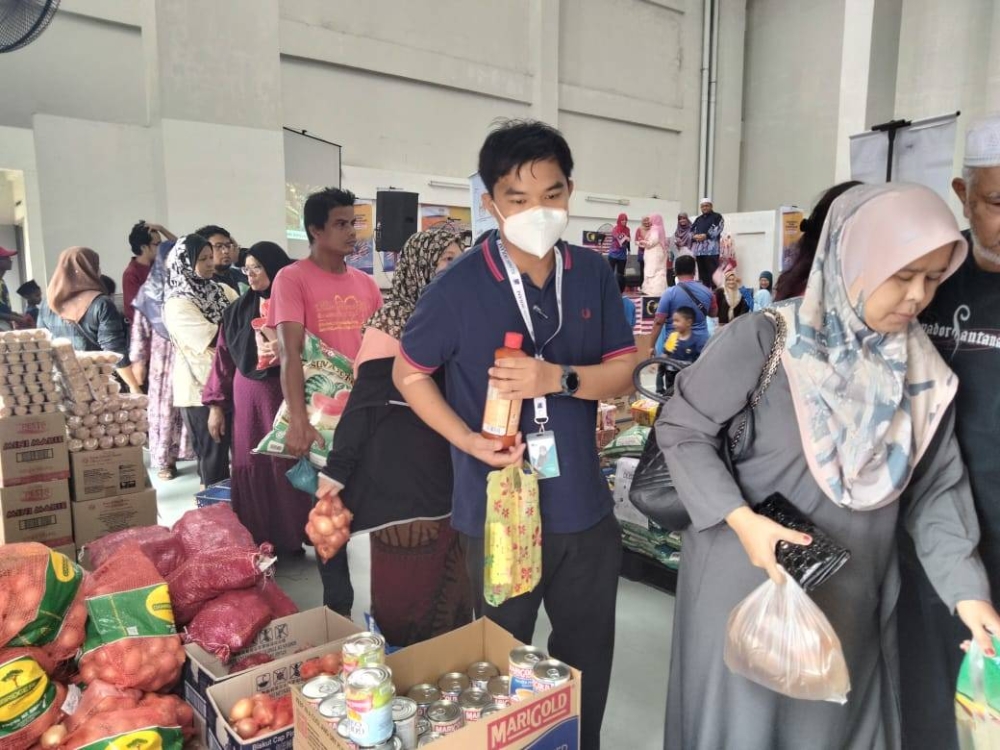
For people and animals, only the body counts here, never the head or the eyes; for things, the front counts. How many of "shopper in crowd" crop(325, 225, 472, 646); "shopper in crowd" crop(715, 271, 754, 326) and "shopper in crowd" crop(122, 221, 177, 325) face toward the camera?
1

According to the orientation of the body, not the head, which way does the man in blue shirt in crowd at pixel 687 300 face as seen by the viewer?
away from the camera

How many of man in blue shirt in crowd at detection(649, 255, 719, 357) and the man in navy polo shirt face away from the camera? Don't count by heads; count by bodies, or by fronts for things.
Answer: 1

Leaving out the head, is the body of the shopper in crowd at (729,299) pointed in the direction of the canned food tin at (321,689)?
yes

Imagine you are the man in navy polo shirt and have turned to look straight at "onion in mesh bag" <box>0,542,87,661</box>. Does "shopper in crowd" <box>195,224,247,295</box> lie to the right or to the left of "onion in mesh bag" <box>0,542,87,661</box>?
right

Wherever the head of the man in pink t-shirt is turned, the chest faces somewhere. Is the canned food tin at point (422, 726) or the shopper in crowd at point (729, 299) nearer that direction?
the canned food tin

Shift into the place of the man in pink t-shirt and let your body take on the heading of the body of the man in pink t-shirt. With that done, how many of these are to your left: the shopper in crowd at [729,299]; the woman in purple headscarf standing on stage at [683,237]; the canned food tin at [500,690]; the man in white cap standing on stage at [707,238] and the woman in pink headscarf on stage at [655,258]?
4

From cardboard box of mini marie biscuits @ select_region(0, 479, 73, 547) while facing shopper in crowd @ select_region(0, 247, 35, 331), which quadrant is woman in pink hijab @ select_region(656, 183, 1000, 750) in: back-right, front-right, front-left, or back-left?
back-right

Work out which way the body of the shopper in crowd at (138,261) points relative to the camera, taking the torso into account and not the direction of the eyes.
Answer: to the viewer's right
